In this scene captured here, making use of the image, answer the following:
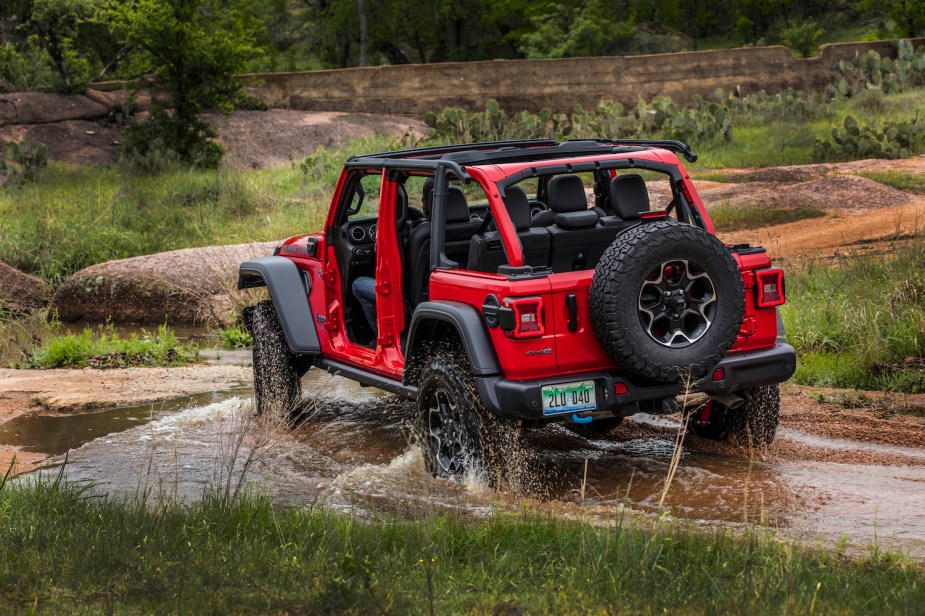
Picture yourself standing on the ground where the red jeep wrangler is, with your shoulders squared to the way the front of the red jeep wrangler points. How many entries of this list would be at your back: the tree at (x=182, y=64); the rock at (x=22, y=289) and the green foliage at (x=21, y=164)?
0

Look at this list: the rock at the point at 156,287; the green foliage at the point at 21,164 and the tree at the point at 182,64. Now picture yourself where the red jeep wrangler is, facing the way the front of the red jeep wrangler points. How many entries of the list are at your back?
0

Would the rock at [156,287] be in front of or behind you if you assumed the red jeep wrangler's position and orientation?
in front

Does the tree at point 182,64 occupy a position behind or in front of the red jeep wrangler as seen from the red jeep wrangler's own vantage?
in front

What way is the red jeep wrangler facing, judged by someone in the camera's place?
facing away from the viewer and to the left of the viewer

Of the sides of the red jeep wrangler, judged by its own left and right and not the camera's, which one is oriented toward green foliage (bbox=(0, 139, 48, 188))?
front

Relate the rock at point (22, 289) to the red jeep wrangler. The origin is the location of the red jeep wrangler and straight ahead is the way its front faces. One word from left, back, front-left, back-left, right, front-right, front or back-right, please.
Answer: front

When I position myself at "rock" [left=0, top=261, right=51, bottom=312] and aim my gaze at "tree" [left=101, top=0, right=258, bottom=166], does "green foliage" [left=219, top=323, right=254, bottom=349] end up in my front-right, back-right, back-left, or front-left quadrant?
back-right
